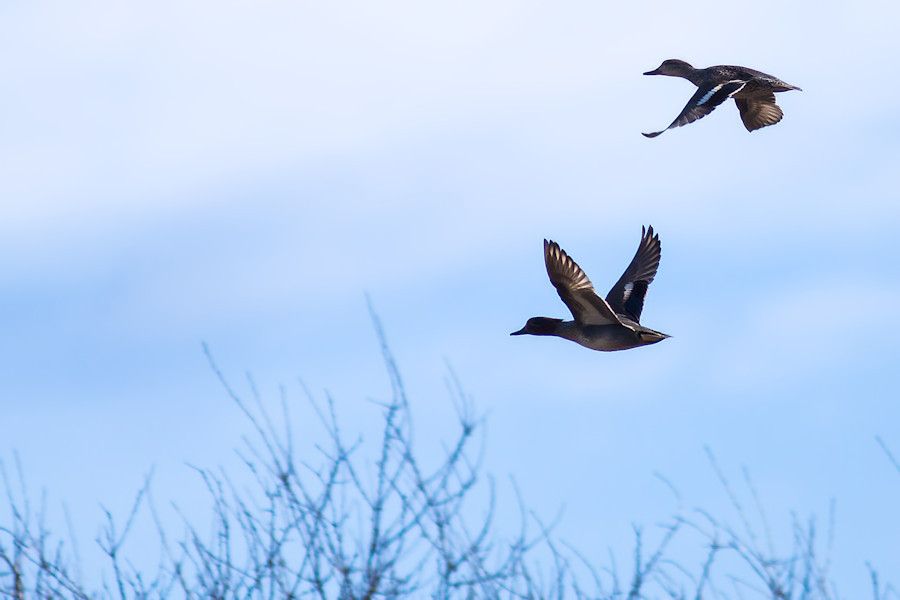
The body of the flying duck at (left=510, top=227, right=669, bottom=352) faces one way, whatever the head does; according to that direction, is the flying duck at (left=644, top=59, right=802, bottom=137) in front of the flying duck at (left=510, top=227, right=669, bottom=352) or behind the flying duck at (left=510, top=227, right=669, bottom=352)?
behind

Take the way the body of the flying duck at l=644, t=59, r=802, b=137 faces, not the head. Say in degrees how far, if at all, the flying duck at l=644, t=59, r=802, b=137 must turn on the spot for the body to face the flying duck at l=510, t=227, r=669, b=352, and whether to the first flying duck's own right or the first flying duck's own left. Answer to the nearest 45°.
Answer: approximately 45° to the first flying duck's own left

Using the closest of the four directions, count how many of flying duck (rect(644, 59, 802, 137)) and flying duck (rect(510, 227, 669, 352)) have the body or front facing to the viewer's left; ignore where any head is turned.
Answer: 2

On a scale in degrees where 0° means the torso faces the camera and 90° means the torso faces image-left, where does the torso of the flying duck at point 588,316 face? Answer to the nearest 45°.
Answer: approximately 90°

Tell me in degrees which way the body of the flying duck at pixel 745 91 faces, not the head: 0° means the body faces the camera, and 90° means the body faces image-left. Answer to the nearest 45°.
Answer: approximately 90°
